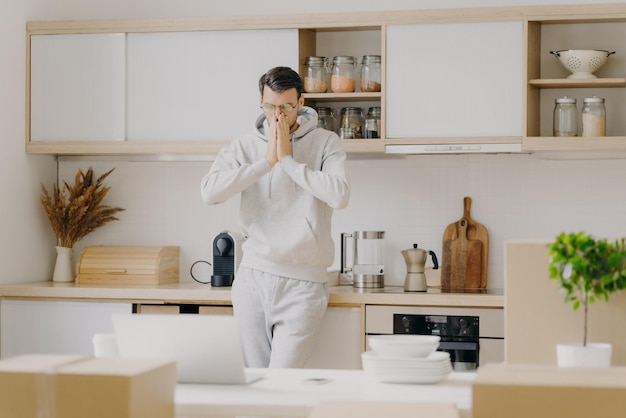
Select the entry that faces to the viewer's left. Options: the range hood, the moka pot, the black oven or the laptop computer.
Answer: the moka pot

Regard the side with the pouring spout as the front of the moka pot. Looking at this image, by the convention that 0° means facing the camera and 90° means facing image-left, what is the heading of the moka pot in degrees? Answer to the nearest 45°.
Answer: approximately 90°

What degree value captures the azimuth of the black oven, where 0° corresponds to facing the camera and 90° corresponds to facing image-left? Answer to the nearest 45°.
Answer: approximately 0°

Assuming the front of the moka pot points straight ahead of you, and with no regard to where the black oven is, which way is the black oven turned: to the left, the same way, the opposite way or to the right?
to the left

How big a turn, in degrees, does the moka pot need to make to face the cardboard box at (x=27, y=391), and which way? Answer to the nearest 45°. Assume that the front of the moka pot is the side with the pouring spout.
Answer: approximately 90° to its left
